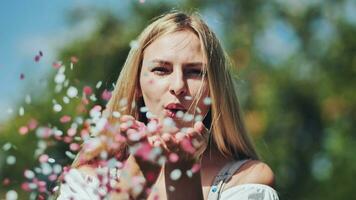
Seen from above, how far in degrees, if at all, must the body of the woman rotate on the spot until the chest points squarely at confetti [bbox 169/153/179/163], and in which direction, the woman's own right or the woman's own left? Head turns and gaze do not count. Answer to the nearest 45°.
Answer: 0° — they already face it

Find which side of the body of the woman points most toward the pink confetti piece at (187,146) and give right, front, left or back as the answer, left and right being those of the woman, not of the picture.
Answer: front

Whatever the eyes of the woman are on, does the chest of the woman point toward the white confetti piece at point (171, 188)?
yes

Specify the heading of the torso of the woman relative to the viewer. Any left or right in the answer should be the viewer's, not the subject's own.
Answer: facing the viewer

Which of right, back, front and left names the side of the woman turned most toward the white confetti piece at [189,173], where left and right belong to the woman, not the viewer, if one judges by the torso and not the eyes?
front

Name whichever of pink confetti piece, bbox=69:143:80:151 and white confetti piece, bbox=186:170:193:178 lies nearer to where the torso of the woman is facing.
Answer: the white confetti piece

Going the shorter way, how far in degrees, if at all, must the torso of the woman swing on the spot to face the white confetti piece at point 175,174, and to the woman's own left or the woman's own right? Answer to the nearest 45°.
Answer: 0° — they already face it

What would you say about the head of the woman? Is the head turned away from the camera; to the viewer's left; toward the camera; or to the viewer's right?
toward the camera
